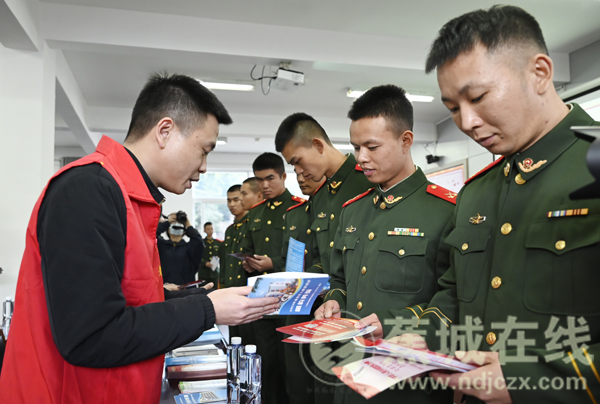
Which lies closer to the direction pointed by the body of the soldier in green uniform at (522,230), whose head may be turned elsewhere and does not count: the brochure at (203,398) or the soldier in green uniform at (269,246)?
the brochure

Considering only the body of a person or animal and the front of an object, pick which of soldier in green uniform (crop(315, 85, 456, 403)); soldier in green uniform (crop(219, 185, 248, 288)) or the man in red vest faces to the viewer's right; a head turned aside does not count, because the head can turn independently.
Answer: the man in red vest

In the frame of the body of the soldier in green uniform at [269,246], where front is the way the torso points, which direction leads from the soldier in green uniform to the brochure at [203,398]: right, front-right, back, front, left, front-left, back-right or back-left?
front-left

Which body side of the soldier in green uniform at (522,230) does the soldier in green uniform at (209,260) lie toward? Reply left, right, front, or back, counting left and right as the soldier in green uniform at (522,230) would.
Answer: right

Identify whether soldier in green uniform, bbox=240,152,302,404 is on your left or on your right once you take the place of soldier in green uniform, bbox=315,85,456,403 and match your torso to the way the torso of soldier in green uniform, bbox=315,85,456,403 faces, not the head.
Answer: on your right

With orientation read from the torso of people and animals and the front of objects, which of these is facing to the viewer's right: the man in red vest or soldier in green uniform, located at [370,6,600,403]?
the man in red vest

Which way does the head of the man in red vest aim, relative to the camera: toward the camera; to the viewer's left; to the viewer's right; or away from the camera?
to the viewer's right
